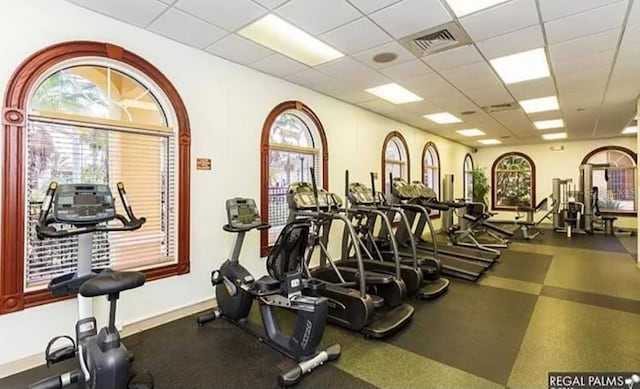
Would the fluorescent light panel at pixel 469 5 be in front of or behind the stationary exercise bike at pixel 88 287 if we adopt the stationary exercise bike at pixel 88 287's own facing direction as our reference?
behind

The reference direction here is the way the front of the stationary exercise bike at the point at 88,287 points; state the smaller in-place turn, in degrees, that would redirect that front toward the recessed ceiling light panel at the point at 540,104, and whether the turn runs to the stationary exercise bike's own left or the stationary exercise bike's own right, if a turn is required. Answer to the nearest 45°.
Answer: approximately 135° to the stationary exercise bike's own right

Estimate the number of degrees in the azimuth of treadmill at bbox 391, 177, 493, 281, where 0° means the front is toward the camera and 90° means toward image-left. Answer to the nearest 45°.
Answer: approximately 135°

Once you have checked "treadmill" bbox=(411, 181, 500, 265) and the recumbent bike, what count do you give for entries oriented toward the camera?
0

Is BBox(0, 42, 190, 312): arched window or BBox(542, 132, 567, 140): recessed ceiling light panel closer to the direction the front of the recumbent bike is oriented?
the arched window

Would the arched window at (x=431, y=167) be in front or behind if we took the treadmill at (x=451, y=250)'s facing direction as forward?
in front

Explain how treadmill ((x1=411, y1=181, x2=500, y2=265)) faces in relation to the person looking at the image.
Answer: facing away from the viewer and to the left of the viewer

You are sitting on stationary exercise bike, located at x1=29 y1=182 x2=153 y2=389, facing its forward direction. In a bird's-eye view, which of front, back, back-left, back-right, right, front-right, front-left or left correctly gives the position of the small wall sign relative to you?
right

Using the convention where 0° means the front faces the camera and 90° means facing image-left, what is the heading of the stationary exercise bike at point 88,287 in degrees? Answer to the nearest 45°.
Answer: approximately 135°

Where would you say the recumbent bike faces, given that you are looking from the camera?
facing away from the viewer and to the left of the viewer

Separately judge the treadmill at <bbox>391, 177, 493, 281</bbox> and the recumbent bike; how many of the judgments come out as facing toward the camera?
0

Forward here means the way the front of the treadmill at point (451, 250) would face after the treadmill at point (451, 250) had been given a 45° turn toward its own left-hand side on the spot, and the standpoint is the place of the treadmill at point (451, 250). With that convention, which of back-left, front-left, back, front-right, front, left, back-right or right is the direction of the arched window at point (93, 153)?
front-left
